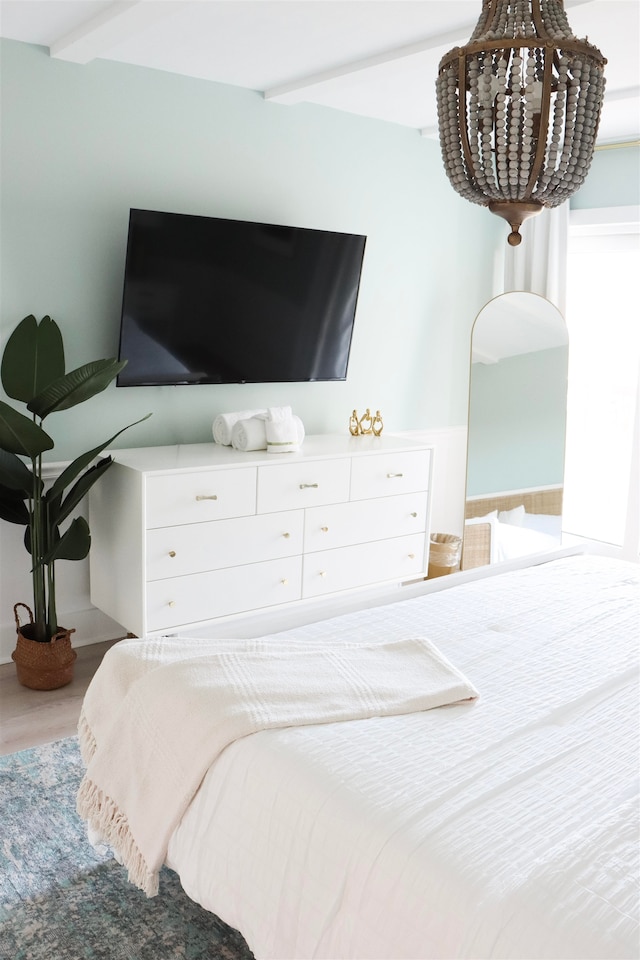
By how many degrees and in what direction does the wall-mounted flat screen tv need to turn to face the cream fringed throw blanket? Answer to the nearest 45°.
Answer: approximately 45° to its right

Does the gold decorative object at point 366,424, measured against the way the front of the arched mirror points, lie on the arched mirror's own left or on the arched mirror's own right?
on the arched mirror's own right

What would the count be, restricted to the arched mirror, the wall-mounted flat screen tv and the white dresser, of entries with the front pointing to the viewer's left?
0

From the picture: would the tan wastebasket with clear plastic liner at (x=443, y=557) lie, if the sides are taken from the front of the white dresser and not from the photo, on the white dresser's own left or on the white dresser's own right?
on the white dresser's own left

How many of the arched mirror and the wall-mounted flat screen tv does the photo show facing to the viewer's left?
0

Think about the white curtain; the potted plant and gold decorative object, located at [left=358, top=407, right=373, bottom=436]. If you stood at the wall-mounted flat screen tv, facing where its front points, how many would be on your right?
1

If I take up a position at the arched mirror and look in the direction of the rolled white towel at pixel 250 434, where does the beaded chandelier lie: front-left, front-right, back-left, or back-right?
front-left

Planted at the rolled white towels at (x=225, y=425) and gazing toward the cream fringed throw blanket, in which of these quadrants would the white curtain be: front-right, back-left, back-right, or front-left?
back-left

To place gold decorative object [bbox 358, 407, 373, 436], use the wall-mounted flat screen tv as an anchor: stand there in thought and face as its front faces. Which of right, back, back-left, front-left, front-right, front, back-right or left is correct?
left

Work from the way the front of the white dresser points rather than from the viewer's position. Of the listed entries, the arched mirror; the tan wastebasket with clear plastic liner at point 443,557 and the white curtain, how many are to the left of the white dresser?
3

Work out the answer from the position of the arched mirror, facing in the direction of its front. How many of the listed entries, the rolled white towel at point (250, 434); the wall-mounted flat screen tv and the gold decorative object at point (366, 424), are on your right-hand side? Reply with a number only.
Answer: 3

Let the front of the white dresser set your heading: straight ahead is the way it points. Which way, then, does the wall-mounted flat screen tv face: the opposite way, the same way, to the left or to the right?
the same way

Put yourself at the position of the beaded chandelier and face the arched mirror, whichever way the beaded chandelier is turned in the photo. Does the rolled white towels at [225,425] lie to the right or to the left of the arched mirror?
left

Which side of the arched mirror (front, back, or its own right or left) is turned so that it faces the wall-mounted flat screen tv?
right

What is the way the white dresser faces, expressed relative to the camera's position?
facing the viewer and to the right of the viewer
